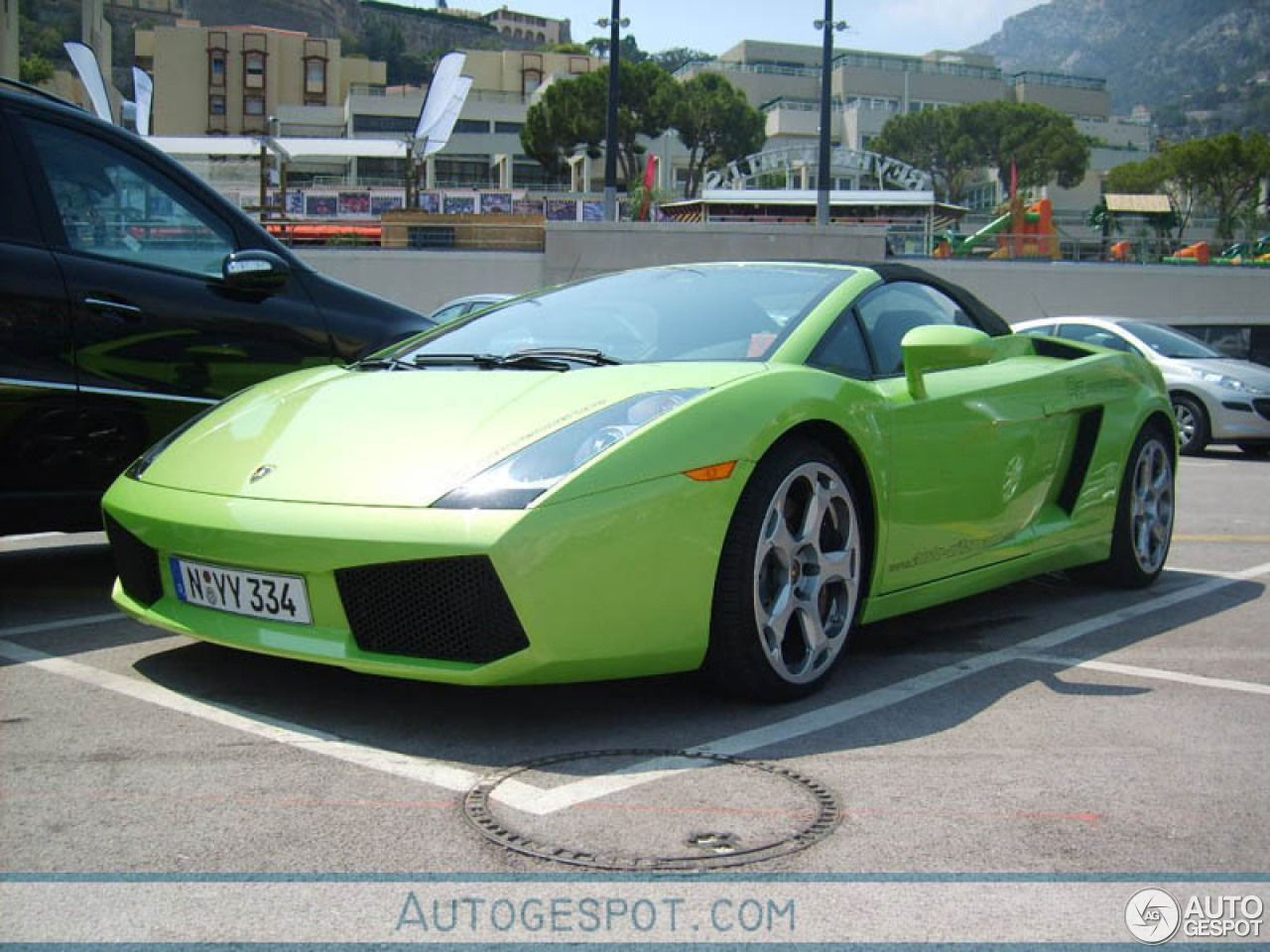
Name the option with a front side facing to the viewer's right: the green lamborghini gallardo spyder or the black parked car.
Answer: the black parked car

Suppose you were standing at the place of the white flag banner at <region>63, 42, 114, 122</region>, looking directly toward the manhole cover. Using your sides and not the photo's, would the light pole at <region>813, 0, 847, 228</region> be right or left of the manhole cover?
left

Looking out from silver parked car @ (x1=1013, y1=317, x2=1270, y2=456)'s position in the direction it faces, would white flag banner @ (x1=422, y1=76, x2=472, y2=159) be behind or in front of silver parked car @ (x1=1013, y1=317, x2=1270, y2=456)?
behind

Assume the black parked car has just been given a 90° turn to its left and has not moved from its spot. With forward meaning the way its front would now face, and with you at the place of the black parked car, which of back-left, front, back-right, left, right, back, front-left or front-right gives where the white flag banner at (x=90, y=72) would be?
front

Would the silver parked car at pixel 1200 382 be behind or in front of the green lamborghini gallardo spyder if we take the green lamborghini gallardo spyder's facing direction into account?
behind

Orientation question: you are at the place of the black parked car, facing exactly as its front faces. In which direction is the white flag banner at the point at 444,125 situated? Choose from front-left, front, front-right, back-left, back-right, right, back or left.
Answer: left

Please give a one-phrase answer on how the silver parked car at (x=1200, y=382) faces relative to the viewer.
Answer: facing the viewer and to the right of the viewer

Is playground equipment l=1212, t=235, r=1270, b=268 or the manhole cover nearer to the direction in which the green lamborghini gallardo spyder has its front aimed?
the manhole cover

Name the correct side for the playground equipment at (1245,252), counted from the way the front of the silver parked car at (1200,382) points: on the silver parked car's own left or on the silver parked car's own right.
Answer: on the silver parked car's own left

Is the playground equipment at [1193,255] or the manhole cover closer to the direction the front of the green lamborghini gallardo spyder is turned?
the manhole cover

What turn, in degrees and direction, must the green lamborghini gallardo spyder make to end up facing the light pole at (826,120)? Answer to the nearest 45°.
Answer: approximately 135° to its right

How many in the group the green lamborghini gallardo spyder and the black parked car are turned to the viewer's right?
1

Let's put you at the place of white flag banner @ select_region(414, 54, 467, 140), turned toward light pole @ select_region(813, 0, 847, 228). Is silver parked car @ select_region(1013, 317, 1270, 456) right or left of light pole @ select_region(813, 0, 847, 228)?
right

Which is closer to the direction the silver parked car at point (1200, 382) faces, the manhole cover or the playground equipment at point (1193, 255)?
the manhole cover

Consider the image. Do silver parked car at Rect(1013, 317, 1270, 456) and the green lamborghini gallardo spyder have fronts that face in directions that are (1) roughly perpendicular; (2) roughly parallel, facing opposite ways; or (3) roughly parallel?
roughly perpendicular

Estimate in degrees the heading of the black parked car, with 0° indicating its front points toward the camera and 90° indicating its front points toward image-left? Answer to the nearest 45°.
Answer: approximately 270°
